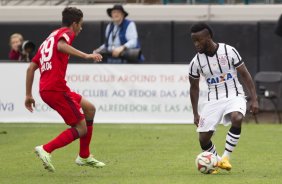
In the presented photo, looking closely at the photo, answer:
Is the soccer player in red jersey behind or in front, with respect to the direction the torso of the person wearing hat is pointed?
in front

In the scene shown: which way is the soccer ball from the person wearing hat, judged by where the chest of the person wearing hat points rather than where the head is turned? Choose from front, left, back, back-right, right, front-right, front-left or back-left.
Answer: front-left

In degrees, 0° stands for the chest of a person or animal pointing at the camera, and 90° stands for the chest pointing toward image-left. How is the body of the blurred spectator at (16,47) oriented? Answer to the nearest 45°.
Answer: approximately 315°

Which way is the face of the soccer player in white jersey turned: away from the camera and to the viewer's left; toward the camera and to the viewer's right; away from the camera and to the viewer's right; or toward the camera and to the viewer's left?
toward the camera and to the viewer's left

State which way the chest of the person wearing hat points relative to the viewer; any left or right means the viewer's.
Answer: facing the viewer and to the left of the viewer

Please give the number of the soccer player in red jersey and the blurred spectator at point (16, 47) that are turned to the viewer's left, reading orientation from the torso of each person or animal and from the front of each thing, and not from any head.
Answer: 0

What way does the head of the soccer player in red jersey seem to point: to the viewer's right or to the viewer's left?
to the viewer's right

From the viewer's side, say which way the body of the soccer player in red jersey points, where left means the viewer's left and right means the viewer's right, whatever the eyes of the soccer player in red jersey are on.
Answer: facing away from the viewer and to the right of the viewer

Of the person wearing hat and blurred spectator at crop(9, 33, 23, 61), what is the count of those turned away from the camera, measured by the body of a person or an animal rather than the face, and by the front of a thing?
0

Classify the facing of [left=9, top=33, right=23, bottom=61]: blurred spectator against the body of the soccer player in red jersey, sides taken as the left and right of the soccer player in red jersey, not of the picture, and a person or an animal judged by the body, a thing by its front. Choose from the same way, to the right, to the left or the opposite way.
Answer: to the right
